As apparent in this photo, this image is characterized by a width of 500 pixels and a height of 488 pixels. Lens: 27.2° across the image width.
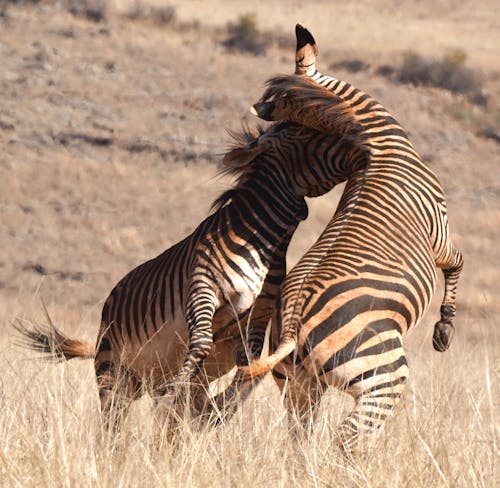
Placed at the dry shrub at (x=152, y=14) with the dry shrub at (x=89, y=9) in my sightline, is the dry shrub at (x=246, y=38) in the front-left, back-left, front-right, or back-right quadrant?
back-left

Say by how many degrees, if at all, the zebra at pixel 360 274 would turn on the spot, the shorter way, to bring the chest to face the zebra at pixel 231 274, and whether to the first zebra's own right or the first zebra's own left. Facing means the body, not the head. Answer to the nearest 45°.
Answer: approximately 90° to the first zebra's own left

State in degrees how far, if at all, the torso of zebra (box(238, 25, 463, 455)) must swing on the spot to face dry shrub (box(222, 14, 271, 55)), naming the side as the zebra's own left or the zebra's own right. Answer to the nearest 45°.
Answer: approximately 45° to the zebra's own left

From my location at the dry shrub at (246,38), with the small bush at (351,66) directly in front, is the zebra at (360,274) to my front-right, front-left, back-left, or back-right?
front-right

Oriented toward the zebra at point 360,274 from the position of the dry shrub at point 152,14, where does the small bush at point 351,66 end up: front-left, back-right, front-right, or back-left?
front-left

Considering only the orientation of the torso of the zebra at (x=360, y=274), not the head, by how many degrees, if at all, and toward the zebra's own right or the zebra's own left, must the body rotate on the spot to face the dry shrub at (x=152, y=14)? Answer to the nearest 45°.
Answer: approximately 45° to the zebra's own left
